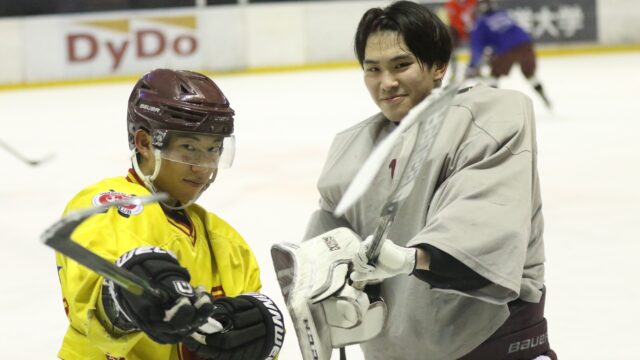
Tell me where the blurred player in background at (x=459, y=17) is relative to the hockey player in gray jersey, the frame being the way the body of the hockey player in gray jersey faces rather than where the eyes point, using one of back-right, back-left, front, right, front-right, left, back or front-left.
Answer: back-right

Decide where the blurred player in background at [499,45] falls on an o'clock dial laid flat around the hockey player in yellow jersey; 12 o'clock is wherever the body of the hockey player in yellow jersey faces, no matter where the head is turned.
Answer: The blurred player in background is roughly at 8 o'clock from the hockey player in yellow jersey.

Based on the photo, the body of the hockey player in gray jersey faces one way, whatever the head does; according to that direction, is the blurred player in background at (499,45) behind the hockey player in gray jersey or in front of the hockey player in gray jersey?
behind

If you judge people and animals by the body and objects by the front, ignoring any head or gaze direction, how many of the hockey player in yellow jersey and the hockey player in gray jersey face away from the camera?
0

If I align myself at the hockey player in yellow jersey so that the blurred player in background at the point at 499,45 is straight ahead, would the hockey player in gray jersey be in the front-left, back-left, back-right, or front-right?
front-right

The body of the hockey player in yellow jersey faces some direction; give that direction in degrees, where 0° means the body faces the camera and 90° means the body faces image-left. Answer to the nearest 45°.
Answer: approximately 315°
